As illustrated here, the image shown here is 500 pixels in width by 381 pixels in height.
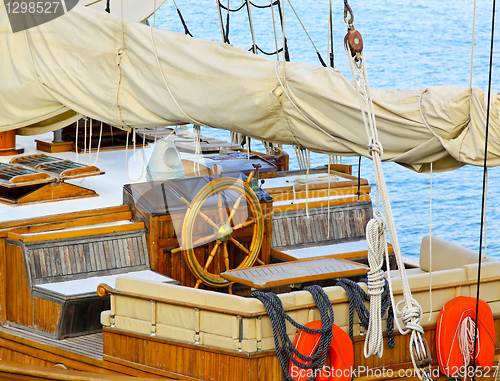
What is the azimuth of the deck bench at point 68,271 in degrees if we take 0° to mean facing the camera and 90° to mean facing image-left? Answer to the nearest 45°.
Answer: approximately 315°

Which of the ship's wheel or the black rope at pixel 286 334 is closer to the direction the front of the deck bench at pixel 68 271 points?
the black rope
